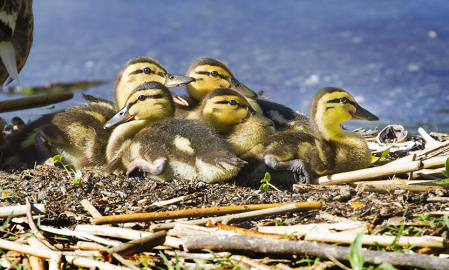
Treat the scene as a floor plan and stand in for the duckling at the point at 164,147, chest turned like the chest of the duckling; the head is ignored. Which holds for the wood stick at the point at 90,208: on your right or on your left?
on your left

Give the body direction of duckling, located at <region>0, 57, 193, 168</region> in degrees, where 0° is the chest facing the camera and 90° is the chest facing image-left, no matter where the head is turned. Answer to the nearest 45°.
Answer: approximately 270°

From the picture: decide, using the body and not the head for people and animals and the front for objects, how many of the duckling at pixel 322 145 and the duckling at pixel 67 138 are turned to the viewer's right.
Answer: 2

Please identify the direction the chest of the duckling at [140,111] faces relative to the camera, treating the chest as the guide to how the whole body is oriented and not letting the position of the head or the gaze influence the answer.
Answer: to the viewer's left

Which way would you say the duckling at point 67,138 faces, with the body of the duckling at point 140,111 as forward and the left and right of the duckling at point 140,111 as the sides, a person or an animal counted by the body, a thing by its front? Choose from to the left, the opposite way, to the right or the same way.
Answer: the opposite way

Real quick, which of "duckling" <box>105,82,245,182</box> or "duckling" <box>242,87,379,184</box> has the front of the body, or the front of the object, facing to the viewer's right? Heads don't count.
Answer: "duckling" <box>242,87,379,184</box>

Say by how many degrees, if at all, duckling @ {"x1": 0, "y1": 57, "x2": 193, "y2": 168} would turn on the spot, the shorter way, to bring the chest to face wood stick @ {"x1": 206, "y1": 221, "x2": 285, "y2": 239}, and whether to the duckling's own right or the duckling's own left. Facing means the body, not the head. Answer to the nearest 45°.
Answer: approximately 45° to the duckling's own right

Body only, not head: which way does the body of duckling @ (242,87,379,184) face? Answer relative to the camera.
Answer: to the viewer's right

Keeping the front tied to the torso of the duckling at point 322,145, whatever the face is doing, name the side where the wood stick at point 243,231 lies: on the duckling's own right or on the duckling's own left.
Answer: on the duckling's own right

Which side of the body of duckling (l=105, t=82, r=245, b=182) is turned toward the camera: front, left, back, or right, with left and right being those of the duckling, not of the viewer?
left

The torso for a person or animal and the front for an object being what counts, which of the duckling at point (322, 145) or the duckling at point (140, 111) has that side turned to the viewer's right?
the duckling at point (322, 145)

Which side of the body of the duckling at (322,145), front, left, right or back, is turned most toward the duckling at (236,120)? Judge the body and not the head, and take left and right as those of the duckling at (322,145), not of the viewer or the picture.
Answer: back

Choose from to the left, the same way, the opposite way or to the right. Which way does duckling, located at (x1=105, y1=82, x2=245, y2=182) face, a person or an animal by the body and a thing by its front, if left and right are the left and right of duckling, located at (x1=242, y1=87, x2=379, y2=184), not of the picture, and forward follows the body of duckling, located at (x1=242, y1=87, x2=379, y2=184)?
the opposite way
